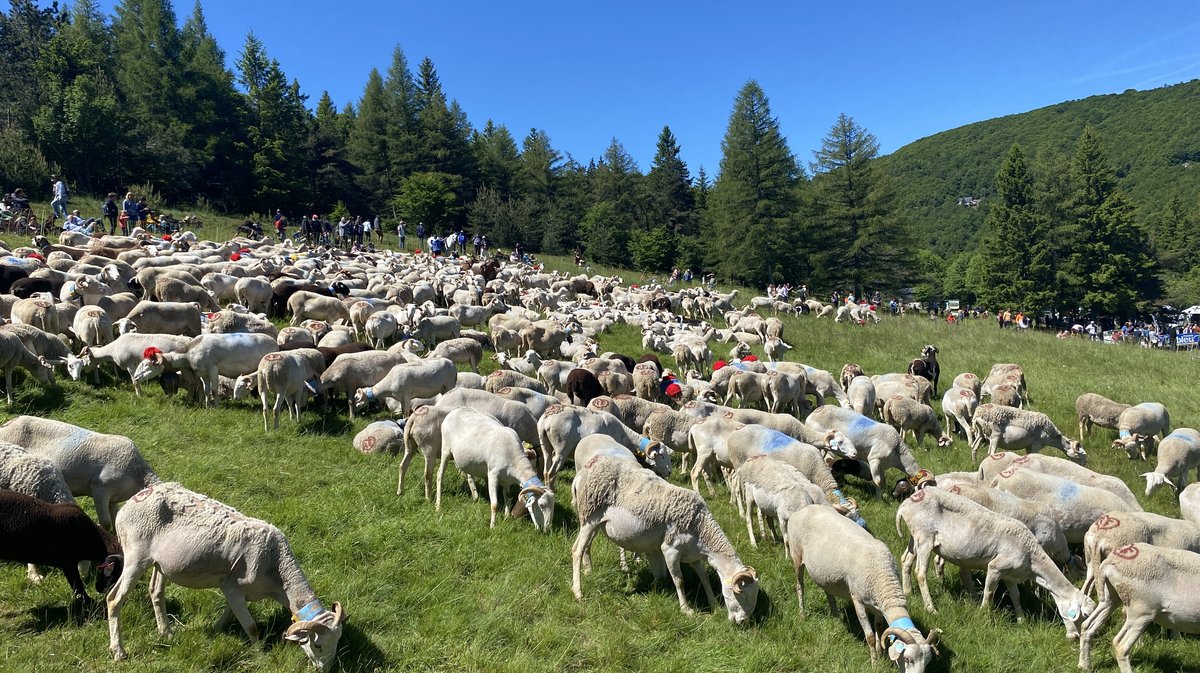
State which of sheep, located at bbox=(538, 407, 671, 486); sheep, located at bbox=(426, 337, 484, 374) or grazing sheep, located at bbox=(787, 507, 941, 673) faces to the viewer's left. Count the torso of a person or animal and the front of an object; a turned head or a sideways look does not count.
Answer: sheep, located at bbox=(426, 337, 484, 374)

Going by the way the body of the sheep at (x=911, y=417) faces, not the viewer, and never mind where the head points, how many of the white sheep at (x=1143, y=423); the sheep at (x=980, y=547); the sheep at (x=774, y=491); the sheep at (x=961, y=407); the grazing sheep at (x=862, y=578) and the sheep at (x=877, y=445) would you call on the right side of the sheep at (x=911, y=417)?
4

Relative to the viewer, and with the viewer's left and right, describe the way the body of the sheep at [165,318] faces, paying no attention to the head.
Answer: facing to the left of the viewer

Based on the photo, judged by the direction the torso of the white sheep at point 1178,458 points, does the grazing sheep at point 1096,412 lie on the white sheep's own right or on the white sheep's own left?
on the white sheep's own right

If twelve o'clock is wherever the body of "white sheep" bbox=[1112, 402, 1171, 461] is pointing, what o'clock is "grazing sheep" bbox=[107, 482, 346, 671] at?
The grazing sheep is roughly at 11 o'clock from the white sheep.

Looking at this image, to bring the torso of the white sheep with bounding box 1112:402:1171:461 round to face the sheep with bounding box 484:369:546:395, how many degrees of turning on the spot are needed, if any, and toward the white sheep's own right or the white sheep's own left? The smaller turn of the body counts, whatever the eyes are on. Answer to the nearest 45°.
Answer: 0° — it already faces it

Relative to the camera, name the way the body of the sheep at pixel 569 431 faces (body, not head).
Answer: to the viewer's right

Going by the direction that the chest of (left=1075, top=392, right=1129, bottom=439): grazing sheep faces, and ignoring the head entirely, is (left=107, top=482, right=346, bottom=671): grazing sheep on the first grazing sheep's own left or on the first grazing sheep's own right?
on the first grazing sheep's own right

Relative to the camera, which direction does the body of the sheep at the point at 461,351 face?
to the viewer's left

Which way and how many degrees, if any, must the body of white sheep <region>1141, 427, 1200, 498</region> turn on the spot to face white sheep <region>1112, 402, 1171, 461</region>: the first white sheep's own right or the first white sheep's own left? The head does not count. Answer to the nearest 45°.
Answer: approximately 135° to the first white sheep's own right

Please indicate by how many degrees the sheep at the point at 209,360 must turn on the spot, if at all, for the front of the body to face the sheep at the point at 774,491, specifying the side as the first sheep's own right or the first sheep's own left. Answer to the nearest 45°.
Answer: approximately 135° to the first sheep's own left

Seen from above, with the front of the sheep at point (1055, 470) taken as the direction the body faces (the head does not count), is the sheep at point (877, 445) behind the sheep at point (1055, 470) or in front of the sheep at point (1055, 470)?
behind

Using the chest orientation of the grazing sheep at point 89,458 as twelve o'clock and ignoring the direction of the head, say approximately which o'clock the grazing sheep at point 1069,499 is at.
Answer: the grazing sheep at point 1069,499 is roughly at 1 o'clock from the grazing sheep at point 89,458.
